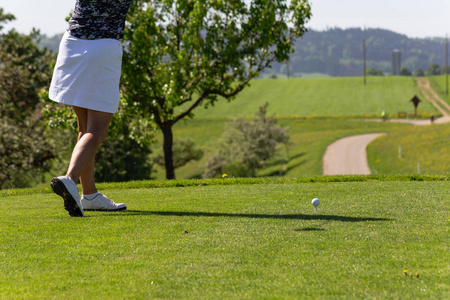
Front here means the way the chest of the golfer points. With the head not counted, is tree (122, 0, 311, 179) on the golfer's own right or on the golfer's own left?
on the golfer's own left

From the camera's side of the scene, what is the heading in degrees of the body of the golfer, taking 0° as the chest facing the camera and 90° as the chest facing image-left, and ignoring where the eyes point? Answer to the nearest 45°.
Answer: approximately 270°

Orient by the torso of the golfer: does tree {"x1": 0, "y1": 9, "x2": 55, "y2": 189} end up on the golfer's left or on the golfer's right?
on the golfer's left
